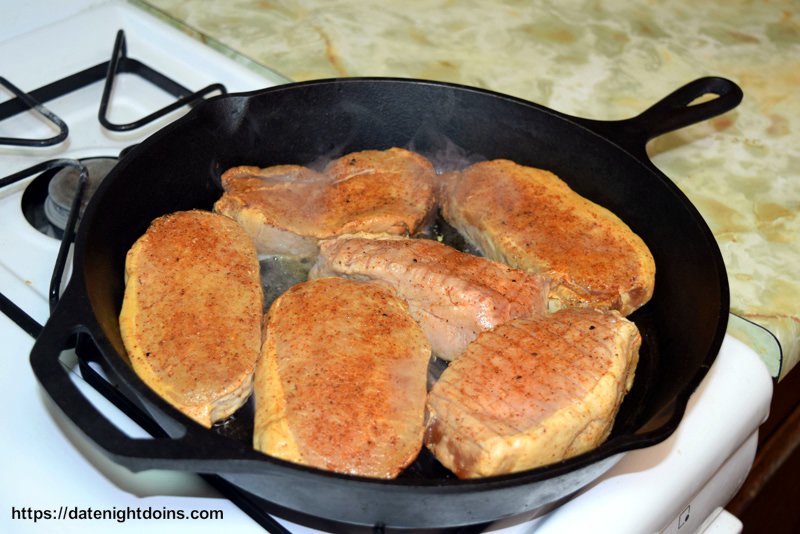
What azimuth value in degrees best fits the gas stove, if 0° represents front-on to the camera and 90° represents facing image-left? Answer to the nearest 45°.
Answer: approximately 315°
